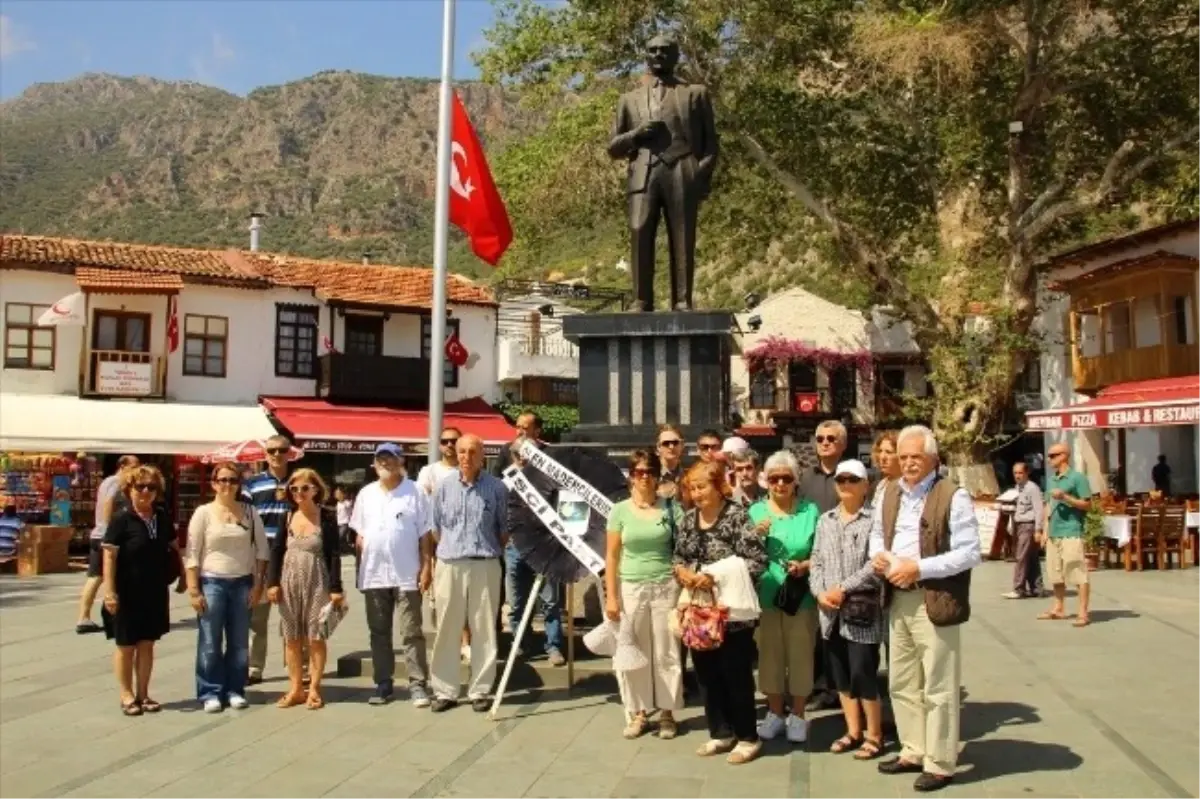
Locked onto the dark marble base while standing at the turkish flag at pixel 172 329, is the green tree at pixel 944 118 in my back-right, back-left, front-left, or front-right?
front-left

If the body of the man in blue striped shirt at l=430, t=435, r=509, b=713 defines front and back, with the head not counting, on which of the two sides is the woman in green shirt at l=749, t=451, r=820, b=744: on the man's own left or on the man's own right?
on the man's own left

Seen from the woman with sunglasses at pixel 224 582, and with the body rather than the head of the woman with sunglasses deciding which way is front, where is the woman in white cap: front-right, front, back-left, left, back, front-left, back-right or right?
front-left

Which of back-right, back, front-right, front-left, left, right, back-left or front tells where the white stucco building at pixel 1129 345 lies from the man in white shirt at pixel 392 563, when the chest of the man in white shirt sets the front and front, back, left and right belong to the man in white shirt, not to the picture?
back-left

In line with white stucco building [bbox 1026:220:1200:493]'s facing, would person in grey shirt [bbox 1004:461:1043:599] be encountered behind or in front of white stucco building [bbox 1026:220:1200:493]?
in front

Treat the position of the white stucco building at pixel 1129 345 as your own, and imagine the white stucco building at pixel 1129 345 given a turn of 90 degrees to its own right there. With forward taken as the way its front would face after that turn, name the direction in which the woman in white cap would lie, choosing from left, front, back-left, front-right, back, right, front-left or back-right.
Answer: back-left

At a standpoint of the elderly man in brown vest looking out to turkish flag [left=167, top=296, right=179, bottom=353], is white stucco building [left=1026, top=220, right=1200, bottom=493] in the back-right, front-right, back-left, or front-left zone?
front-right

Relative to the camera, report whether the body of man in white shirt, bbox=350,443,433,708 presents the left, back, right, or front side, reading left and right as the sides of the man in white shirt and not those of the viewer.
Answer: front

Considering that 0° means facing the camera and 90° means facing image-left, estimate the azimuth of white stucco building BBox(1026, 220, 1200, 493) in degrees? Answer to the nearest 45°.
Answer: approximately 45°

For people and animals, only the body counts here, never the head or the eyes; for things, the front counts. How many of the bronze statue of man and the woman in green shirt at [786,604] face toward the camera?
2

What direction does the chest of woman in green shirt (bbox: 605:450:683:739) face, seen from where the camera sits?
toward the camera

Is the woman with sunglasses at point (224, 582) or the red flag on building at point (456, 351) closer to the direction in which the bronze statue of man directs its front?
the woman with sunglasses

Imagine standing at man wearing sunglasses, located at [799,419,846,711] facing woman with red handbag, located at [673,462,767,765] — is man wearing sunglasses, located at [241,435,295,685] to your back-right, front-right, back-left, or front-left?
front-right

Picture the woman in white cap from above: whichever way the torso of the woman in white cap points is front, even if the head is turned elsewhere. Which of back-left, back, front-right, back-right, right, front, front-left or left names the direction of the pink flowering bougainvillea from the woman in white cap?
back-right

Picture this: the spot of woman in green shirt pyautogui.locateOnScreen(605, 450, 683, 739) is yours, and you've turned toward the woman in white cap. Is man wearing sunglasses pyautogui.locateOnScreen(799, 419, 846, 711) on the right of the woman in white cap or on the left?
left

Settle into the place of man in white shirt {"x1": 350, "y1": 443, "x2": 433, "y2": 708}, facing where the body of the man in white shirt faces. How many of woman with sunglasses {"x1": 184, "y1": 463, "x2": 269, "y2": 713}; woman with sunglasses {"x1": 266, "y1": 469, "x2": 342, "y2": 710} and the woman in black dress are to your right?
3

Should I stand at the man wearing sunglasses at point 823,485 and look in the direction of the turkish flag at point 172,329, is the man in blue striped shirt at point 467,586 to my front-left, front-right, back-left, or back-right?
front-left
